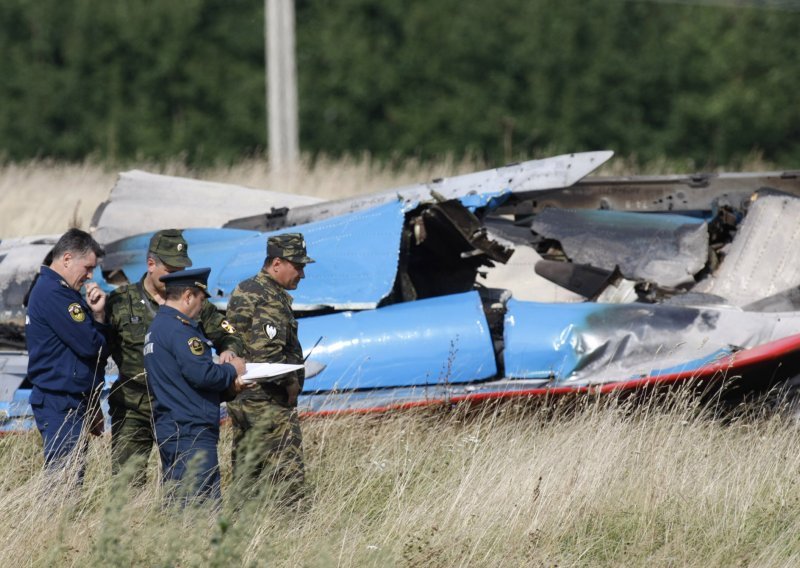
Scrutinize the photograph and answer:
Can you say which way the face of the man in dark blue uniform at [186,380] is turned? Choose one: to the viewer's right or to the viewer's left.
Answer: to the viewer's right

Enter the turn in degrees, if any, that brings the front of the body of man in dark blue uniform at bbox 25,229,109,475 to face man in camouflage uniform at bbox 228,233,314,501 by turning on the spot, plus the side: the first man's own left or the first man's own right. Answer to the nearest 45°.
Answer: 0° — they already face them

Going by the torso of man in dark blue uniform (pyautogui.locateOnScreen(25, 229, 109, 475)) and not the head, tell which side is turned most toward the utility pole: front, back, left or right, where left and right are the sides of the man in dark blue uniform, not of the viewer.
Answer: left

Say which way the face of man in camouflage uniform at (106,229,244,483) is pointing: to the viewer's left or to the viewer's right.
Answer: to the viewer's right

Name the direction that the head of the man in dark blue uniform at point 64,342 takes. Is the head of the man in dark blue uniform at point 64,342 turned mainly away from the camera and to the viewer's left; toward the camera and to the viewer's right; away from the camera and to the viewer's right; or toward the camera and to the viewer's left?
toward the camera and to the viewer's right

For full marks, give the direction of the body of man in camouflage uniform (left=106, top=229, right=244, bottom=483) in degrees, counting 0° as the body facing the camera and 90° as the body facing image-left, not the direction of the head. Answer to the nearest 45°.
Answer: approximately 315°

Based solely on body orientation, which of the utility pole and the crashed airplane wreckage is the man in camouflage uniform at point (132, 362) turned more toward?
the crashed airplane wreckage

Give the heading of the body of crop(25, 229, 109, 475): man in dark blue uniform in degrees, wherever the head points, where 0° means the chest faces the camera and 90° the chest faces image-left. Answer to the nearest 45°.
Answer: approximately 270°
